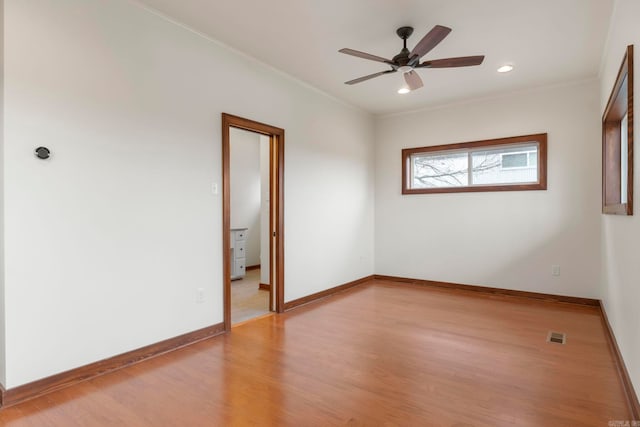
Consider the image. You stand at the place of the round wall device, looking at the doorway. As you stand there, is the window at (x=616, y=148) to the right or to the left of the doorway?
right

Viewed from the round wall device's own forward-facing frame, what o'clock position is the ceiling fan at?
The ceiling fan is roughly at 10 o'clock from the round wall device.

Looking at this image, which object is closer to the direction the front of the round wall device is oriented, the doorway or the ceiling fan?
the ceiling fan

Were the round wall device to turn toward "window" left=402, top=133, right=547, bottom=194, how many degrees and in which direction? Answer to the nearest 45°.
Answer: approximately 90° to its left

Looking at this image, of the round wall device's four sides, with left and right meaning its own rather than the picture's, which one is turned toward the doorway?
left

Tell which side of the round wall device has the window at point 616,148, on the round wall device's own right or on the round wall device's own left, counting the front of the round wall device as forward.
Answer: on the round wall device's own left

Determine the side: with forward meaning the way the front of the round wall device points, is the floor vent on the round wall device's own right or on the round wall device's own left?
on the round wall device's own left

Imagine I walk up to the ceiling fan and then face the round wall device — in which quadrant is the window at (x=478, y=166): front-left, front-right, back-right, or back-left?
back-right

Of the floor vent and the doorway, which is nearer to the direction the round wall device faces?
the floor vent
